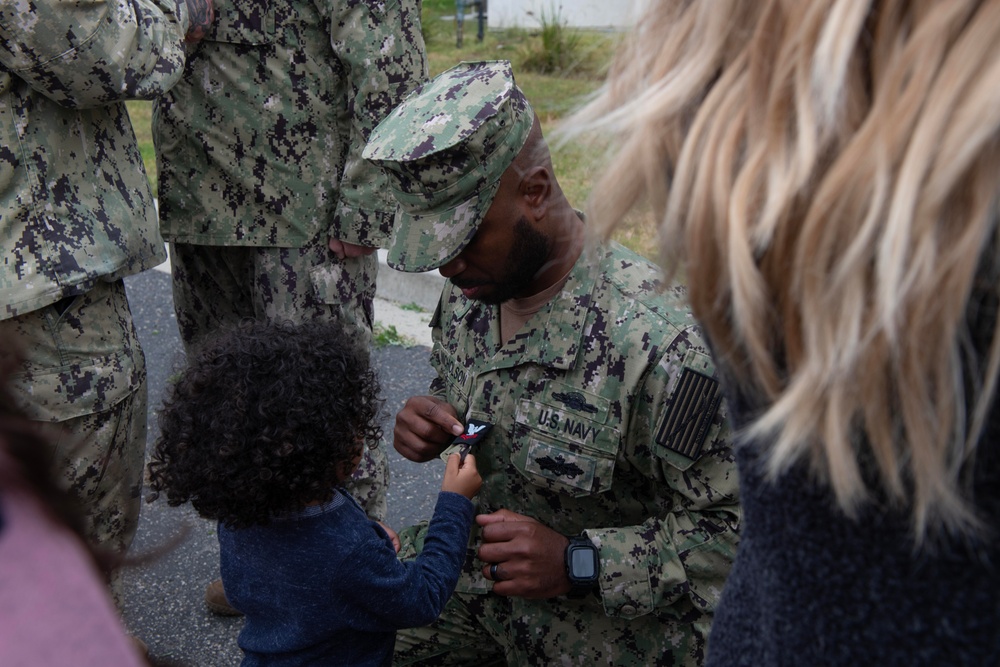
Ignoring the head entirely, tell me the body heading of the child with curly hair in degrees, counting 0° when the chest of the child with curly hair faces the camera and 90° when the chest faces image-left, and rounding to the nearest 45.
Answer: approximately 225°

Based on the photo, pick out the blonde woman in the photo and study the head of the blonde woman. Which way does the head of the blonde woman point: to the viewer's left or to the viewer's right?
to the viewer's left

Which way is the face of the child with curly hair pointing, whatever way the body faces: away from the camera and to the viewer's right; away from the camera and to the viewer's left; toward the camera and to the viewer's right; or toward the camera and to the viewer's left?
away from the camera and to the viewer's right
